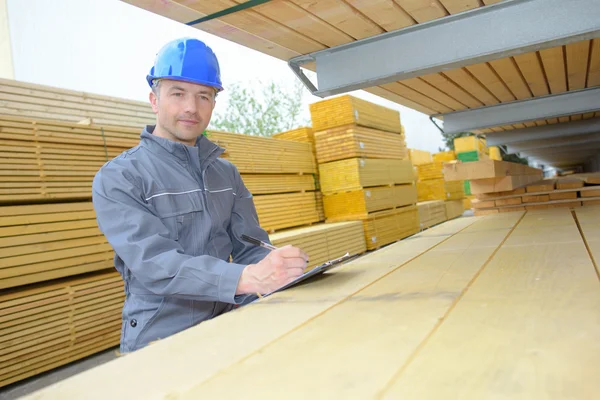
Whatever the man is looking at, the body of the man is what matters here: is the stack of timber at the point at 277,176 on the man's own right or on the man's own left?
on the man's own left

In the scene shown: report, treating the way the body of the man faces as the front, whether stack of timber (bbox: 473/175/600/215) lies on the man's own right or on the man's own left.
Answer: on the man's own left

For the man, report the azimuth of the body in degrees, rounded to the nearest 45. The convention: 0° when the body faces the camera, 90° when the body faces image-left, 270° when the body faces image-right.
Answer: approximately 315°

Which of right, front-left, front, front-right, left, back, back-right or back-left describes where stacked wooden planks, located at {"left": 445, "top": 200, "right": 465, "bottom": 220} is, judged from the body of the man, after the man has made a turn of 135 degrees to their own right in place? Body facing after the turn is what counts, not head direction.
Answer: back-right

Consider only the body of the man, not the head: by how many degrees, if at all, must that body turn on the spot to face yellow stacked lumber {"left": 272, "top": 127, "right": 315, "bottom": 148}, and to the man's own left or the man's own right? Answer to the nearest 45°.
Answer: approximately 135° to the man's own left

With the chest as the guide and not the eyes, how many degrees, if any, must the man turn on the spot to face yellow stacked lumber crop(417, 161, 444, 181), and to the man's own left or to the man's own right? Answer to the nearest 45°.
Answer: approximately 90° to the man's own left

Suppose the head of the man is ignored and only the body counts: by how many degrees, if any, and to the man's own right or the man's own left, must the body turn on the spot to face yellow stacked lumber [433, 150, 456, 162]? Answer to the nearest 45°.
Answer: approximately 90° to the man's own left

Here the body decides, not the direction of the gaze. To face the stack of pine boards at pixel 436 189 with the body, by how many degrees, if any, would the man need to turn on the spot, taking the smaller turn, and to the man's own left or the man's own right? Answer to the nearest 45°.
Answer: approximately 90° to the man's own left
